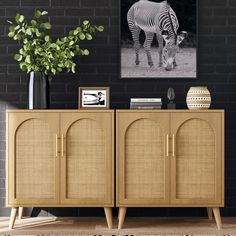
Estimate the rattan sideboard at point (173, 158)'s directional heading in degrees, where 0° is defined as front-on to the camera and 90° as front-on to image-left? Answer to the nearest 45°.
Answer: approximately 0°

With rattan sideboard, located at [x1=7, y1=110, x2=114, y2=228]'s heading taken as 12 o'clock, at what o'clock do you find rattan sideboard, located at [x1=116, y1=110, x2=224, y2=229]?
rattan sideboard, located at [x1=116, y1=110, x2=224, y2=229] is roughly at 9 o'clock from rattan sideboard, located at [x1=7, y1=110, x2=114, y2=228].

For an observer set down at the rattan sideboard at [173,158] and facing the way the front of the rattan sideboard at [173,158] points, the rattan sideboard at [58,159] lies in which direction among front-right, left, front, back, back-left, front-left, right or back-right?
right

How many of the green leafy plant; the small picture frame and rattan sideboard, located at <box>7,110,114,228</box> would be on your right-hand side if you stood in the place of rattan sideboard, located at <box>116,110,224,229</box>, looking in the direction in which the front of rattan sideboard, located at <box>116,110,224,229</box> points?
3

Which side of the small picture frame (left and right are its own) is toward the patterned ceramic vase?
left
